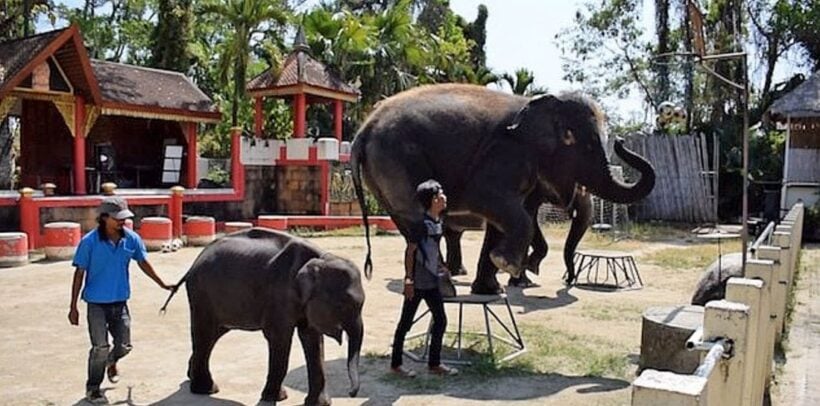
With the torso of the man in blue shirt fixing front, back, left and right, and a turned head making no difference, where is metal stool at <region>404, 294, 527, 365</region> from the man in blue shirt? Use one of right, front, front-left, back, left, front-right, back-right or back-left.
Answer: front-left

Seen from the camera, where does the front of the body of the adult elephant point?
to the viewer's right

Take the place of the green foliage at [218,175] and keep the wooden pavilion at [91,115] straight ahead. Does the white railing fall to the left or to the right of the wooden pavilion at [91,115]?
left

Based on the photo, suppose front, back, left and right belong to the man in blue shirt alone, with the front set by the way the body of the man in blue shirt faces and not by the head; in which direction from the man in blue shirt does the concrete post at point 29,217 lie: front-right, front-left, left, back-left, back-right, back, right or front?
back-left

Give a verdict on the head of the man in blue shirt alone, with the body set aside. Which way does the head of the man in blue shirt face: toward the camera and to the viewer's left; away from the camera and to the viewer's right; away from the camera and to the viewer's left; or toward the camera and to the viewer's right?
toward the camera and to the viewer's right

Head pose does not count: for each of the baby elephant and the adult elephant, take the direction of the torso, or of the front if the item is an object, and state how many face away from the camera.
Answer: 0

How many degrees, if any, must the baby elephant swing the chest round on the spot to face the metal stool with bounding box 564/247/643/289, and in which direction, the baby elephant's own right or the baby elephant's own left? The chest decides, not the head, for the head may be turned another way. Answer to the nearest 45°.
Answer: approximately 90° to the baby elephant's own left

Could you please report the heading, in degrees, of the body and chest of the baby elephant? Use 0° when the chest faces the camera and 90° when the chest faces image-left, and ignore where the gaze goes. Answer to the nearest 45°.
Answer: approximately 315°

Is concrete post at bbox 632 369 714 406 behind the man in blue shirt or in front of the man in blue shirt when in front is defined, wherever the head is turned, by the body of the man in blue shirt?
in front

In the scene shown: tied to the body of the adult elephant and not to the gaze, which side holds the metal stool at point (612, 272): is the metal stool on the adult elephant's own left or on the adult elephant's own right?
on the adult elephant's own left

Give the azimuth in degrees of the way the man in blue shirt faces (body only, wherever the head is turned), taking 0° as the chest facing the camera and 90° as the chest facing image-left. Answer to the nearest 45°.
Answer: approximately 315°

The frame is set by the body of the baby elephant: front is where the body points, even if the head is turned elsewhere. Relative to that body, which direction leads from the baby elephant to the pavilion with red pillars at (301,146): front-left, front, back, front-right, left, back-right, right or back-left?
back-left
